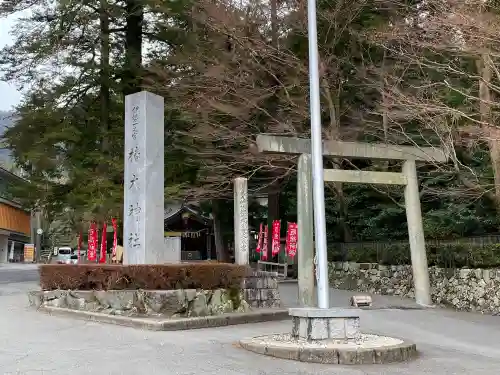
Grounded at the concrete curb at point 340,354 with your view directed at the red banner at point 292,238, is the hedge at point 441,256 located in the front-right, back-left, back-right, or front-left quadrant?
front-right

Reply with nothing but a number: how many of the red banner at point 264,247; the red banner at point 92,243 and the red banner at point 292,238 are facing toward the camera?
3

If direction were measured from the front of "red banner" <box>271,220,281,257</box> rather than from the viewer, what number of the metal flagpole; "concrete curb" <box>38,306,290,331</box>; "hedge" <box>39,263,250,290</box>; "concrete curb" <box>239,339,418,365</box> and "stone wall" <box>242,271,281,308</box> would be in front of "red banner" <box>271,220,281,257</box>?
5

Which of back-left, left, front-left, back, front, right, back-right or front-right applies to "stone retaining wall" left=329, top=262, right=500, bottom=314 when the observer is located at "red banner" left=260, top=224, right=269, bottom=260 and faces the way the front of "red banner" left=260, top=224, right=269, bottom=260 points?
front-left

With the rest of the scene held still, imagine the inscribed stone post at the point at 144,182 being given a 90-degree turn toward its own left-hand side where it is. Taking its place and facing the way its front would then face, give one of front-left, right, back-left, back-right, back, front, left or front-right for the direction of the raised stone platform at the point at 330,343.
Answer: front

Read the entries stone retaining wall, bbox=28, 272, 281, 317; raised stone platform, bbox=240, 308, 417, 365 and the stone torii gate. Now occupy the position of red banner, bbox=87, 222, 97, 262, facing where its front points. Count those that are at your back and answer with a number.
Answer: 0

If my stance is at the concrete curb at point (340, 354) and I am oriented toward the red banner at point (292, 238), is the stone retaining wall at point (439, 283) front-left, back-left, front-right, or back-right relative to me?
front-right

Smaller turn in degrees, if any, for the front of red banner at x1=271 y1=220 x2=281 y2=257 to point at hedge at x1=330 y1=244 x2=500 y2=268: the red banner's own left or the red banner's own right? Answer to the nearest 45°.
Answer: approximately 45° to the red banner's own left

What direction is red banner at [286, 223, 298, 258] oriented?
toward the camera

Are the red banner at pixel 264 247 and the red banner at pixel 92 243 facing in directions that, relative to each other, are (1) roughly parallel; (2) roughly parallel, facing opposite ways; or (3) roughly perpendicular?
roughly parallel

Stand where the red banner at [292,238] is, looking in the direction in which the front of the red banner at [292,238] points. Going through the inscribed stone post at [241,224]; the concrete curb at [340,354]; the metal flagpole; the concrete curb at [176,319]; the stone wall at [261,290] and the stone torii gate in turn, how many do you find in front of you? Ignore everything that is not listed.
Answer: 6

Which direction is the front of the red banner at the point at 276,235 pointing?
toward the camera

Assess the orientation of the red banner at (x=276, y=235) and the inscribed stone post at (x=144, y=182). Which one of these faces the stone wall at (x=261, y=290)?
the red banner

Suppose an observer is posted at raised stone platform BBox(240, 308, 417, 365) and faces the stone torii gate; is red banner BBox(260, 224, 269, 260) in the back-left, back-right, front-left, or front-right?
front-left

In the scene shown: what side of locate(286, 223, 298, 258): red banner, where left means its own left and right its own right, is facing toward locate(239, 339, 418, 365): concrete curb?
front

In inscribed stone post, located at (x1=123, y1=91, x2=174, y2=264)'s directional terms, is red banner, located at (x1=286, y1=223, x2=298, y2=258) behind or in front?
behind

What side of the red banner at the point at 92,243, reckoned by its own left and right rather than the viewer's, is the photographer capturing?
front

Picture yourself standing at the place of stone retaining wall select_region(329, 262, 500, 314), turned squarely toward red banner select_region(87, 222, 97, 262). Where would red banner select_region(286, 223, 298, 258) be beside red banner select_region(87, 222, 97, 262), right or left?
right

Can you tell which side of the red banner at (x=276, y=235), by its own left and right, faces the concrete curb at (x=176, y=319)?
front

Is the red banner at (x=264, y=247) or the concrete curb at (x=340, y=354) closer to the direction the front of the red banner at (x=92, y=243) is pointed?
the concrete curb

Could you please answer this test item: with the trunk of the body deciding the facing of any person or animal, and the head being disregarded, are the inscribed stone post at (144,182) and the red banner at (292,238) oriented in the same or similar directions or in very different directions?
same or similar directions
